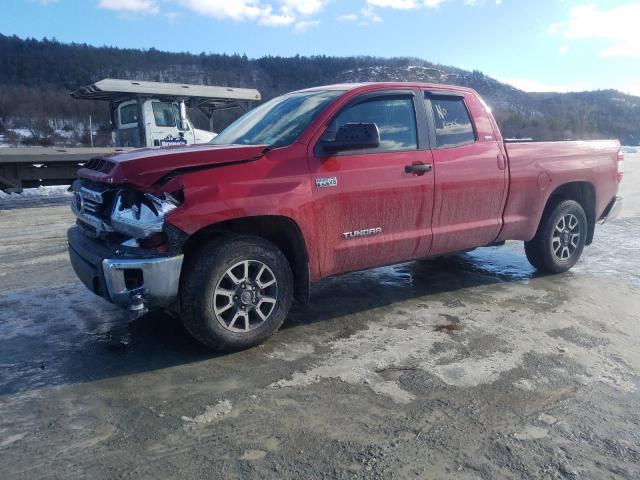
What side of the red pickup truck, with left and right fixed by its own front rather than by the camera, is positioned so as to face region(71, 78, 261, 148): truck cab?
right

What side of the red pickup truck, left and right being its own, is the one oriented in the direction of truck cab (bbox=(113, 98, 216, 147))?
right

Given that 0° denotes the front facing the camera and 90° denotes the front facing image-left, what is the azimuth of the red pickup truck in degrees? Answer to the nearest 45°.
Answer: approximately 45°
